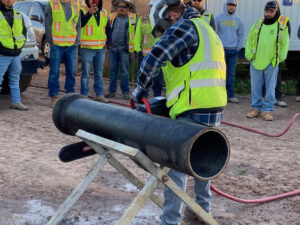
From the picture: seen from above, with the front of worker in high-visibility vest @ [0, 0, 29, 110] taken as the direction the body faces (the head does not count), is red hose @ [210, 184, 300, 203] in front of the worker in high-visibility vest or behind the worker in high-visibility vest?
in front

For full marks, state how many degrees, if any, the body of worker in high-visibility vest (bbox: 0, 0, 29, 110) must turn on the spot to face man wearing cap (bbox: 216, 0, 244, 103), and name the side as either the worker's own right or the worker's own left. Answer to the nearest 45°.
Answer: approximately 45° to the worker's own left

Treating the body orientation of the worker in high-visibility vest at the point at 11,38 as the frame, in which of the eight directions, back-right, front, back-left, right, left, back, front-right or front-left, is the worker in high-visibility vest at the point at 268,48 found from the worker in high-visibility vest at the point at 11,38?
front-left

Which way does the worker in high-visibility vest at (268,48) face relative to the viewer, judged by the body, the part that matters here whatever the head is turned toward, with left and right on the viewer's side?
facing the viewer

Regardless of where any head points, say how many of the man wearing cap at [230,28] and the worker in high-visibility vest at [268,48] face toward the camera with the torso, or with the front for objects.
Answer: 2

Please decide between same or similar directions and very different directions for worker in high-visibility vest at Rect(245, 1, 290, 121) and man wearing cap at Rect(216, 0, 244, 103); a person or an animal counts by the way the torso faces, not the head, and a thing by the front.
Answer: same or similar directions

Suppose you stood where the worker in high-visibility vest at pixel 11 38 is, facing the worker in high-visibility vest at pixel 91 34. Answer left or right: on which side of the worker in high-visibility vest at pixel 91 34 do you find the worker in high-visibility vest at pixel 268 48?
right

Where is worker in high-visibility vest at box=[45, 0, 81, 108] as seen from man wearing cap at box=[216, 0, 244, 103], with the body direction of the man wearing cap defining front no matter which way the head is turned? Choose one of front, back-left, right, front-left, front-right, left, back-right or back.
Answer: front-right

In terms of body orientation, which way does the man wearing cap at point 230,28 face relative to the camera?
toward the camera

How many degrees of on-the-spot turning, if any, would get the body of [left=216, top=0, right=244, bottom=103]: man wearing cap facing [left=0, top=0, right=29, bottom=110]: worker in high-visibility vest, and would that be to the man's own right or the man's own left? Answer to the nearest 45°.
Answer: approximately 45° to the man's own right

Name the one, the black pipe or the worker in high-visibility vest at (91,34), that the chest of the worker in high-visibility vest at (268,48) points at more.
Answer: the black pipe

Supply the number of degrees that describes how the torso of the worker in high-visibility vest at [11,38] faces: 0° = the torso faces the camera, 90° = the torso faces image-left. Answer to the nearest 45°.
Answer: approximately 315°

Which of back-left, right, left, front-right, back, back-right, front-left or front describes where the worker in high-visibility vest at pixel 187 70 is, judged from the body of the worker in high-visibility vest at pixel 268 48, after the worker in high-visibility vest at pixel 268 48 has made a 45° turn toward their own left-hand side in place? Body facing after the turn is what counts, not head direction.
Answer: front-right

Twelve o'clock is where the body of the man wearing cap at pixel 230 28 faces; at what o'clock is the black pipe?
The black pipe is roughly at 12 o'clock from the man wearing cap.

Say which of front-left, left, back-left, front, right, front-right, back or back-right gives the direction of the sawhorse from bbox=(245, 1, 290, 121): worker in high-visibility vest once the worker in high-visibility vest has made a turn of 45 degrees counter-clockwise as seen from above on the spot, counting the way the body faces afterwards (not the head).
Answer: front-right

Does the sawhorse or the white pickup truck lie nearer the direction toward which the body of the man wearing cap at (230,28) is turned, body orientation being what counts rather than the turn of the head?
the sawhorse

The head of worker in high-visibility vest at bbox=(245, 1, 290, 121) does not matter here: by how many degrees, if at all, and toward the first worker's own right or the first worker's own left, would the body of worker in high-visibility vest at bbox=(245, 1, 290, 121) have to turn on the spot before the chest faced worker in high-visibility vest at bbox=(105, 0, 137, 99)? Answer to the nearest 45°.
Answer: approximately 90° to the first worker's own right
